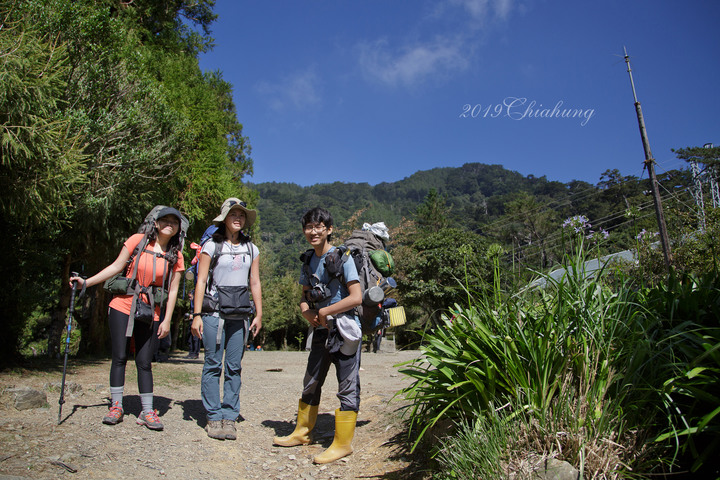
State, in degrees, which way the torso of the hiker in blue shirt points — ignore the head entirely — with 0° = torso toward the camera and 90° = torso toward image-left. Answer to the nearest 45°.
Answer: approximately 45°
